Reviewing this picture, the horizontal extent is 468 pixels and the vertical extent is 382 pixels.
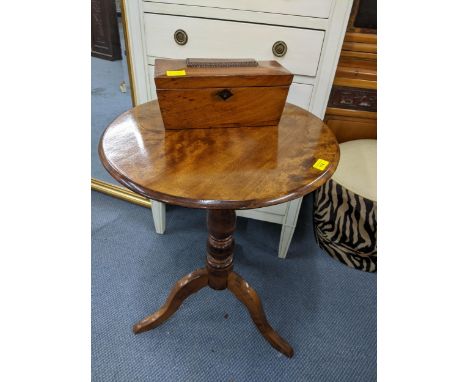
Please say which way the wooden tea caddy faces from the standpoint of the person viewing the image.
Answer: facing the viewer

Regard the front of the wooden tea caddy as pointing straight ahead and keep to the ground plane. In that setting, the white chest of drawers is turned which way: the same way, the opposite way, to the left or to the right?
the same way

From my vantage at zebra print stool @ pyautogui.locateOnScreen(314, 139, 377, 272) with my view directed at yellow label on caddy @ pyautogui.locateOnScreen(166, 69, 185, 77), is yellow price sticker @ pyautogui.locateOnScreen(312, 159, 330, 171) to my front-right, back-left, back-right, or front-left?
front-left

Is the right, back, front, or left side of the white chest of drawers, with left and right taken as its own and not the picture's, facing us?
front

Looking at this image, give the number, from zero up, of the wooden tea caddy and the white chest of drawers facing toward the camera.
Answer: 2
